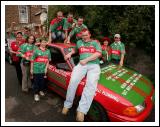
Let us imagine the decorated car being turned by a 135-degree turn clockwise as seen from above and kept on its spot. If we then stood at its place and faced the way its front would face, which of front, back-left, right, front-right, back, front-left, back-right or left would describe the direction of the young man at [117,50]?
right

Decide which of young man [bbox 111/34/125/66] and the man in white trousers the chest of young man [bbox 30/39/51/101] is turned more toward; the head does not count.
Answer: the man in white trousers

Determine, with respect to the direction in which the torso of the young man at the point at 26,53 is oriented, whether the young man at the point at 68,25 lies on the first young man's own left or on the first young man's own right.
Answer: on the first young man's own left

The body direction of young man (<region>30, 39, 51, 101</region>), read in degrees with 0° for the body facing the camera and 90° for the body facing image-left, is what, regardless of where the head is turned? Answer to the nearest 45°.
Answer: approximately 0°
